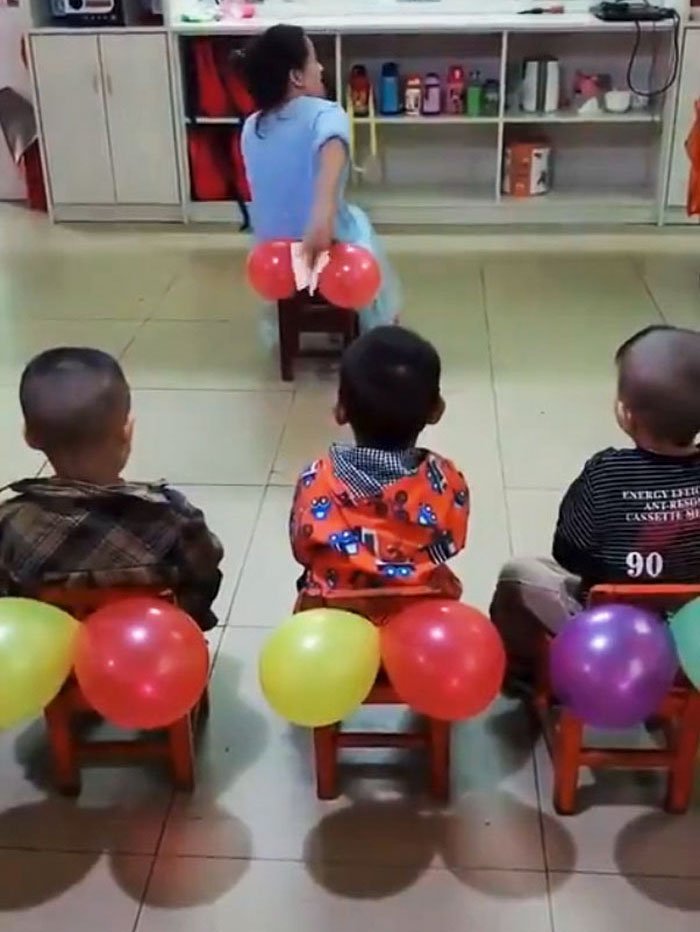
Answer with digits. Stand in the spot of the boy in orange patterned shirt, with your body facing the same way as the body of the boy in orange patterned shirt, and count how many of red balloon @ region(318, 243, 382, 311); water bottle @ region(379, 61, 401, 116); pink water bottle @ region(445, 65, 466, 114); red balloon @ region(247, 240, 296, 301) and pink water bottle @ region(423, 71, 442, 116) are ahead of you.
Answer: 5

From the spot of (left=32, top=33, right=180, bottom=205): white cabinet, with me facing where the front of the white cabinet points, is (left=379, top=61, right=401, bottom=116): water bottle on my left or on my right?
on my left

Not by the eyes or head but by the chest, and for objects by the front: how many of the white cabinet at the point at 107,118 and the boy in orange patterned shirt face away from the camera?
1

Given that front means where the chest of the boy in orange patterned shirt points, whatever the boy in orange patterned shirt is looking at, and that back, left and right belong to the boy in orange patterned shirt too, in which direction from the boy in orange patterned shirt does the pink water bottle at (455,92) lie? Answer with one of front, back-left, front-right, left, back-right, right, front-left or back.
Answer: front

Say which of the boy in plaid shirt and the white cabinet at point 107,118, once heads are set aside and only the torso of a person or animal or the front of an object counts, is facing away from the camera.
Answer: the boy in plaid shirt

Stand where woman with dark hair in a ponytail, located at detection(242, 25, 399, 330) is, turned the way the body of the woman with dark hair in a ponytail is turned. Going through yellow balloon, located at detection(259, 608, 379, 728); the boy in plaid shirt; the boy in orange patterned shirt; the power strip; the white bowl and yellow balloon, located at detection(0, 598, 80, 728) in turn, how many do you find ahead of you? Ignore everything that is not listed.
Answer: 2

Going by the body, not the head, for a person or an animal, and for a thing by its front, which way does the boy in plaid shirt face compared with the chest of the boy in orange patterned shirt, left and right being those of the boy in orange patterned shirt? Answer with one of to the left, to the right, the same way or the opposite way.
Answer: the same way

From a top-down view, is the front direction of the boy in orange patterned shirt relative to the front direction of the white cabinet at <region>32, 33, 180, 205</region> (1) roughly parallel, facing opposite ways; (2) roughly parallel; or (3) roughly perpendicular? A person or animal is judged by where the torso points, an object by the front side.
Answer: roughly parallel, facing opposite ways

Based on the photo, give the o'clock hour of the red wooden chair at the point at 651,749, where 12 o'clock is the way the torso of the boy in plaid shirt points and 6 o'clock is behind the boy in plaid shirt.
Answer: The red wooden chair is roughly at 4 o'clock from the boy in plaid shirt.

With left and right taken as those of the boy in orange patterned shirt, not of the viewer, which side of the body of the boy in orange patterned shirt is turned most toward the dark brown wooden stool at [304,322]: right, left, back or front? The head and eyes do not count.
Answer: front

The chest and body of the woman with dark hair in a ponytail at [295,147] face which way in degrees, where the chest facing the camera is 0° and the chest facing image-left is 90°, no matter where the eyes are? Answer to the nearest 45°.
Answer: approximately 225°

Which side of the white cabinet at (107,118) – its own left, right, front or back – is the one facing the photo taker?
front

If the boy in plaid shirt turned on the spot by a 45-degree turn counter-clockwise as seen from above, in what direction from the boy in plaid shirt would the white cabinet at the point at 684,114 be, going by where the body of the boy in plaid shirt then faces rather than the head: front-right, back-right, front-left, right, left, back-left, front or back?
right

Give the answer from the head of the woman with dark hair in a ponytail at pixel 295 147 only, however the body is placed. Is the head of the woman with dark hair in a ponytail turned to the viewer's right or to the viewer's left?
to the viewer's right

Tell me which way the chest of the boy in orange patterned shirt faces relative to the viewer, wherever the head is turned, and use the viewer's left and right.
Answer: facing away from the viewer

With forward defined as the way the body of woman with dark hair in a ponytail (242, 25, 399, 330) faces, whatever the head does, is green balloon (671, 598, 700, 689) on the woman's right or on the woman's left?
on the woman's right

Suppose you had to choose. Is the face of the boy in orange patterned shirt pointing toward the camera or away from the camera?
away from the camera
